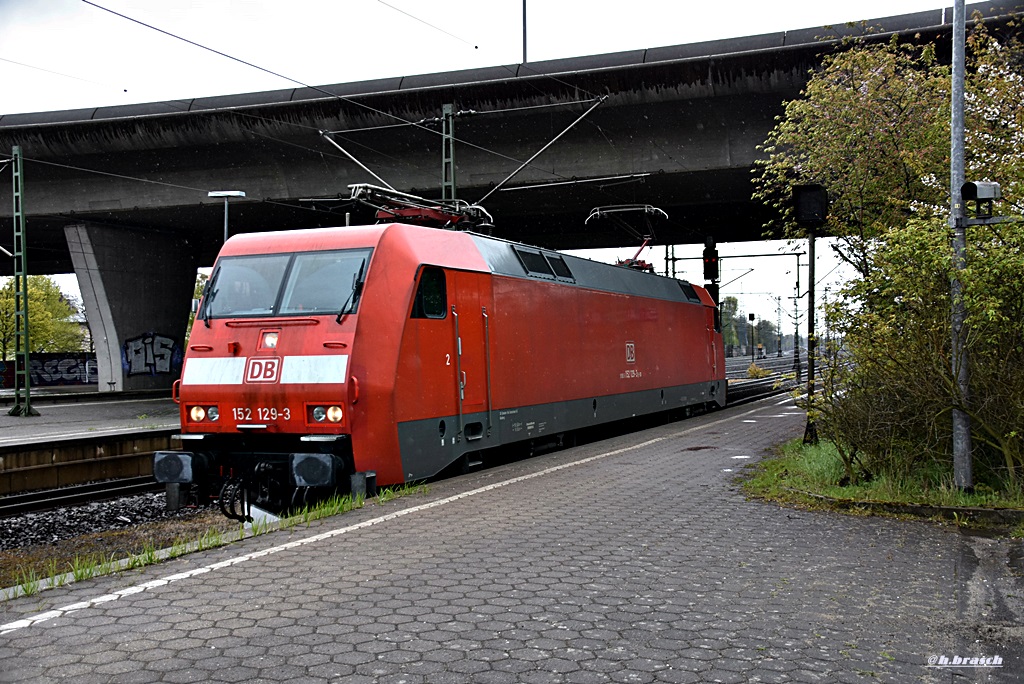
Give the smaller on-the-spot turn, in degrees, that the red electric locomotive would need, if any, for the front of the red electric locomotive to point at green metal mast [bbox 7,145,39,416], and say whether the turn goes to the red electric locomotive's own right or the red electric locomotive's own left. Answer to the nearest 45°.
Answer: approximately 90° to the red electric locomotive's own right

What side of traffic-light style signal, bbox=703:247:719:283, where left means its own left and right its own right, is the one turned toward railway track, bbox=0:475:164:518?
front

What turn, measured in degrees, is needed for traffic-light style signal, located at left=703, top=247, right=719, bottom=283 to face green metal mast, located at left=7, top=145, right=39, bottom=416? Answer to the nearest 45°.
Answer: approximately 45° to its right

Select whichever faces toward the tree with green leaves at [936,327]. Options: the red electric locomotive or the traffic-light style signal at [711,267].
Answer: the traffic-light style signal

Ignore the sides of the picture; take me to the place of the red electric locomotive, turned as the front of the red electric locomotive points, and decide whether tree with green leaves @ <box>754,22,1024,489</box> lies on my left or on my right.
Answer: on my left

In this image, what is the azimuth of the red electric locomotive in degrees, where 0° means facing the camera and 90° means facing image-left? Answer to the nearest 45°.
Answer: approximately 45°

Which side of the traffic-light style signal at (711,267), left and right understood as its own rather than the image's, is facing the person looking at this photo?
front

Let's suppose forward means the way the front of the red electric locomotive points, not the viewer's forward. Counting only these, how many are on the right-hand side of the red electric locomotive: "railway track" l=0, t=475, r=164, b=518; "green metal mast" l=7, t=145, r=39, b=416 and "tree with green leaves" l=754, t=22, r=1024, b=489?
2

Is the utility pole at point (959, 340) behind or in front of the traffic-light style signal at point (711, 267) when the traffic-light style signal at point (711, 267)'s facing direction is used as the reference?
in front

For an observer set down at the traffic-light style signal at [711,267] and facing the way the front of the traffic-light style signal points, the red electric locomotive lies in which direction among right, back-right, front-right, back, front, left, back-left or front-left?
front

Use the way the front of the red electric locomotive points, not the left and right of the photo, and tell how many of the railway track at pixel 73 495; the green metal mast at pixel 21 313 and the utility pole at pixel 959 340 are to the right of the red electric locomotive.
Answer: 2

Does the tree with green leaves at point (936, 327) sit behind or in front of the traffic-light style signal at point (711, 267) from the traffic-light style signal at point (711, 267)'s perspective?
in front
